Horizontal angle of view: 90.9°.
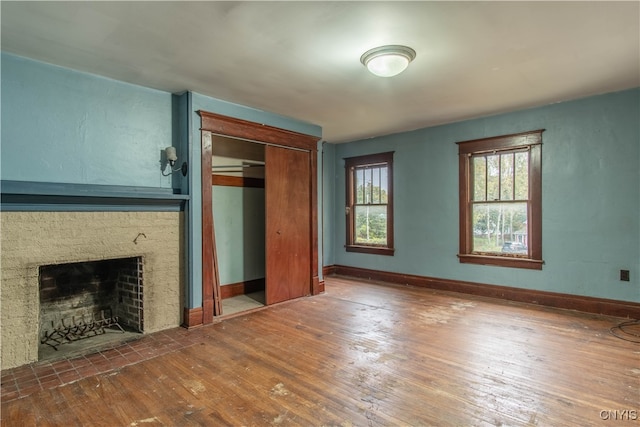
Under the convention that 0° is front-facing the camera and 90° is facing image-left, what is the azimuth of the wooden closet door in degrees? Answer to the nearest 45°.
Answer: approximately 315°

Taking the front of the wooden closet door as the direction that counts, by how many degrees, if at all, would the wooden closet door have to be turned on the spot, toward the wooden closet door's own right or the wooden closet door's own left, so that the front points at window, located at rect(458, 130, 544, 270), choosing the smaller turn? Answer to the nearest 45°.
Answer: approximately 45° to the wooden closet door's own left

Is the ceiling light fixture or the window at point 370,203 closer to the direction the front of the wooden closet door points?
the ceiling light fixture

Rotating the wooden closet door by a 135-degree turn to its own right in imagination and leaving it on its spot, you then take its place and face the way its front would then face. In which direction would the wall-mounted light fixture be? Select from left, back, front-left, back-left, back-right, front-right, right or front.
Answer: front-left

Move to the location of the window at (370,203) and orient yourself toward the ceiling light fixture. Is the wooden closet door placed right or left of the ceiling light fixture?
right

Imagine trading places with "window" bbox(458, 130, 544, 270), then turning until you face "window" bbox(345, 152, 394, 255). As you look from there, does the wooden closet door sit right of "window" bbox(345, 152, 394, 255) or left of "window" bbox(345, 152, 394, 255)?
left

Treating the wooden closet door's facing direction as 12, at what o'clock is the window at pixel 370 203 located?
The window is roughly at 9 o'clock from the wooden closet door.
